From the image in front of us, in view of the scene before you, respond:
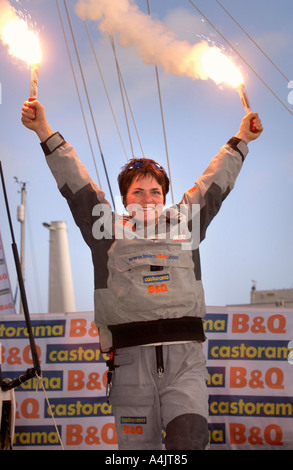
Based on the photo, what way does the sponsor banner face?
toward the camera

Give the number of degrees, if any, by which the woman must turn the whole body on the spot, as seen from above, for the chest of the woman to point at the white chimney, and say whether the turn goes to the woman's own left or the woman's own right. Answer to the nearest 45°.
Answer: approximately 180°

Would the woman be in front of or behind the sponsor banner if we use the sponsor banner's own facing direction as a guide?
in front

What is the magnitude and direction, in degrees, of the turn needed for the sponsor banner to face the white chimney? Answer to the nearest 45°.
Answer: approximately 180°

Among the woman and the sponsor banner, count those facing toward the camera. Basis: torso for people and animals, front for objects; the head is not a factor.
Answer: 2

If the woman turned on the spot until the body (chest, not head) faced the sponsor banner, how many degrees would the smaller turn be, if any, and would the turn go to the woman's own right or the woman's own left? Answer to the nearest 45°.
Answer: approximately 180°

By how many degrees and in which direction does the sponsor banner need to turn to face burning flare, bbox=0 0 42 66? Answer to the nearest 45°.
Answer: approximately 45° to its right

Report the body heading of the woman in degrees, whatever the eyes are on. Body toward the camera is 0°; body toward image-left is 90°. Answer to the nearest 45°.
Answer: approximately 0°

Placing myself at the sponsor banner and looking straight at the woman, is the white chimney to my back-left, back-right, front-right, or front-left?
back-right
